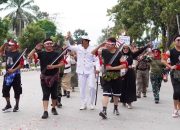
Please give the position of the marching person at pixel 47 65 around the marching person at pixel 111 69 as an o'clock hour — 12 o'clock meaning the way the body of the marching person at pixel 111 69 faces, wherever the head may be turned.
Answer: the marching person at pixel 47 65 is roughly at 3 o'clock from the marching person at pixel 111 69.

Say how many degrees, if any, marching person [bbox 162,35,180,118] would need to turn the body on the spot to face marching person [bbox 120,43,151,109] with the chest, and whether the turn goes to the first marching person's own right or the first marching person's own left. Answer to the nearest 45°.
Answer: approximately 135° to the first marching person's own right

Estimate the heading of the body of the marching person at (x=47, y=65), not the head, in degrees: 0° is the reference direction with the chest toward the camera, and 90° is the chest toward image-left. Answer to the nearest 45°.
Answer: approximately 0°

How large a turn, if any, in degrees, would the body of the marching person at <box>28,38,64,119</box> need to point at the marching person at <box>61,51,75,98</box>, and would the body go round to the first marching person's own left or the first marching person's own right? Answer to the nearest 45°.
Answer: approximately 180°

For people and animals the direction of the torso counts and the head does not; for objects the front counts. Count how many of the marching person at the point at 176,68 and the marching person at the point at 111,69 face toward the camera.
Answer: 2

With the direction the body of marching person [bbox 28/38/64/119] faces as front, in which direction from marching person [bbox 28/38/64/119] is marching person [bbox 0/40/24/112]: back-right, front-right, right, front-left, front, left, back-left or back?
back-right

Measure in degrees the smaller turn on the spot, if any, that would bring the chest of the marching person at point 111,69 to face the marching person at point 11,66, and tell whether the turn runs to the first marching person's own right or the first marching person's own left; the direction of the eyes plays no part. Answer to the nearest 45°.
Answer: approximately 90° to the first marching person's own right

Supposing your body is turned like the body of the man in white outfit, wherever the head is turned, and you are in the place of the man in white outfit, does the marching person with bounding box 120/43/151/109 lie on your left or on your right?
on your left

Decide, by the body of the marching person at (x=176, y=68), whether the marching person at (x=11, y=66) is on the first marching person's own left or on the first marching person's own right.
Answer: on the first marching person's own right

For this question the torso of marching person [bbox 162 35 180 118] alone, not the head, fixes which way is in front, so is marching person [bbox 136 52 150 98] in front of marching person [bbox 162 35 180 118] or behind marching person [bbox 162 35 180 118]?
behind

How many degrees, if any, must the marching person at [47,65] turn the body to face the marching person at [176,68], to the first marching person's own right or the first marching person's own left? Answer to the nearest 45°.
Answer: approximately 90° to the first marching person's own left

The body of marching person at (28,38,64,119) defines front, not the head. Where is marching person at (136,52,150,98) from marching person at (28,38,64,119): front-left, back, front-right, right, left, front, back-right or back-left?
back-left
